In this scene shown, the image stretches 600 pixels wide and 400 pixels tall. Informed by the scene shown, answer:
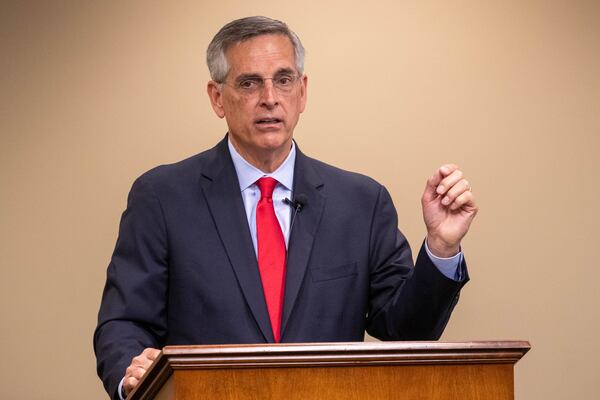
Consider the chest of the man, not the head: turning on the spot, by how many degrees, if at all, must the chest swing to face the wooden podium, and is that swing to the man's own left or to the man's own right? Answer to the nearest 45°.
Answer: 0° — they already face it

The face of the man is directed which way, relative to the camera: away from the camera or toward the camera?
toward the camera

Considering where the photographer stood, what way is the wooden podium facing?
facing the viewer

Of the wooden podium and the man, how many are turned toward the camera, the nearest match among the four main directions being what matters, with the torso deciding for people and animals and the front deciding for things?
2

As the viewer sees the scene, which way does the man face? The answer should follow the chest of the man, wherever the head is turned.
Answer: toward the camera

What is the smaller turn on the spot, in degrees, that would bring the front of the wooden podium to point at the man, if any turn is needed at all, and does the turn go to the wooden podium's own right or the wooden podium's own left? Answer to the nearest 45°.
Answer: approximately 180°
